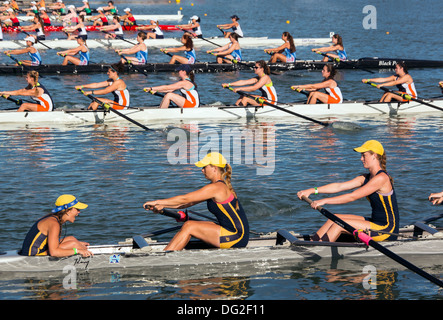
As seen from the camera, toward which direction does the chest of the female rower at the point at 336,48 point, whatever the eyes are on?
to the viewer's left

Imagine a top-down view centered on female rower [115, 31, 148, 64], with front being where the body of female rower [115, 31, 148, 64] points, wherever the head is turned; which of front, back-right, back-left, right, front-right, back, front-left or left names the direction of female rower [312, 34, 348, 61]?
back

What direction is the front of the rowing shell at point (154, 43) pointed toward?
to the viewer's right

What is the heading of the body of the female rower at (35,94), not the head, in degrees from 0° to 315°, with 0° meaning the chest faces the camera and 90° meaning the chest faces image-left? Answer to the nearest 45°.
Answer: approximately 90°

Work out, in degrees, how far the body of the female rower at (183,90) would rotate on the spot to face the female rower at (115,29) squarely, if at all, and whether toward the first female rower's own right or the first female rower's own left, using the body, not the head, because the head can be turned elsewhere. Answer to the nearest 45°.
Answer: approximately 90° to the first female rower's own right

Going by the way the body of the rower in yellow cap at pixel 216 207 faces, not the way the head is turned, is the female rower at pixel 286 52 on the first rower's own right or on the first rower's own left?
on the first rower's own right

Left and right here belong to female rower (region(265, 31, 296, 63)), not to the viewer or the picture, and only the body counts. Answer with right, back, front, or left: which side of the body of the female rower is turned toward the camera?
left

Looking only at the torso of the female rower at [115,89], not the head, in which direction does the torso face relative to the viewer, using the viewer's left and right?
facing to the left of the viewer

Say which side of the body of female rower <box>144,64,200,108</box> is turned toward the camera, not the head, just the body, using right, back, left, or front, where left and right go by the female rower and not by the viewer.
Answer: left

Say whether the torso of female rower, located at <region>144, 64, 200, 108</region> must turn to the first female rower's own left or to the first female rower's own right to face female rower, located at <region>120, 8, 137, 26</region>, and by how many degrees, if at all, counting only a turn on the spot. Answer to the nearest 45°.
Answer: approximately 90° to the first female rower's own right

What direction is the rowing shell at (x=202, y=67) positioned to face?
to the viewer's right

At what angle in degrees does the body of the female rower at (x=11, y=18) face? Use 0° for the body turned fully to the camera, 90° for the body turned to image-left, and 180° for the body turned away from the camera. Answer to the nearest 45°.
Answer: approximately 90°

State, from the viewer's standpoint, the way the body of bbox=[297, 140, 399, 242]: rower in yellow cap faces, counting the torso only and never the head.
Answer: to the viewer's left
